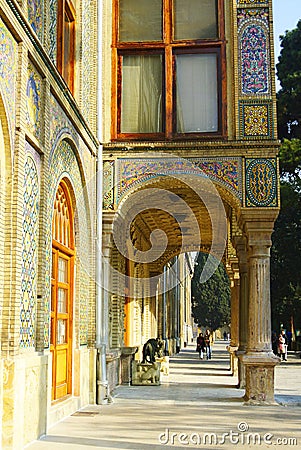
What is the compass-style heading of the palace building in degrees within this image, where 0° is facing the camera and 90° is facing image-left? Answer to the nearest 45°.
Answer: approximately 270°
